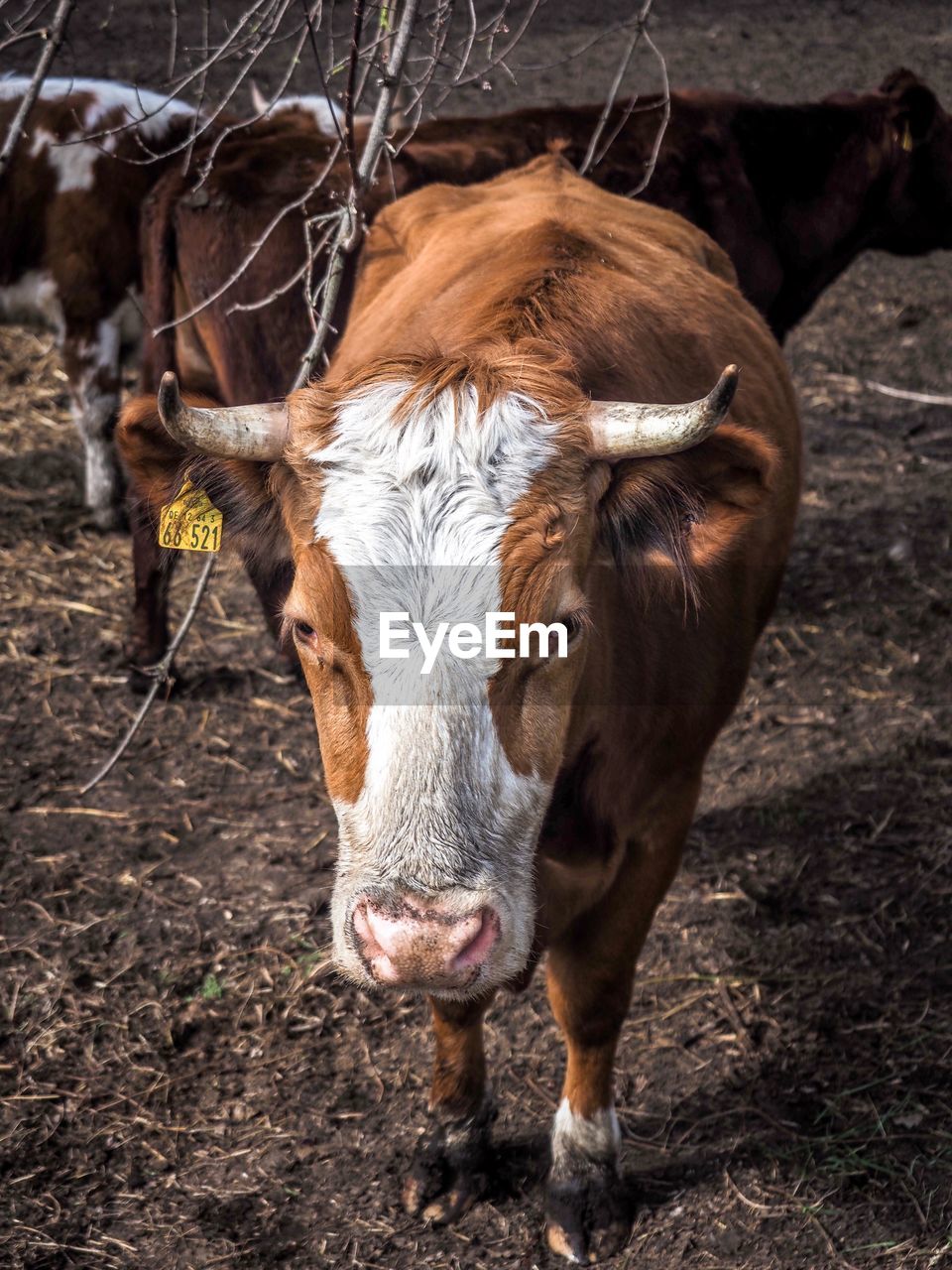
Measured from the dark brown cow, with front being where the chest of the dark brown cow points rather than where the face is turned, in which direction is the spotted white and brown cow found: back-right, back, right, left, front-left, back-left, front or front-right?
back

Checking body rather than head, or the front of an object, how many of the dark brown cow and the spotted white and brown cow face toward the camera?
0

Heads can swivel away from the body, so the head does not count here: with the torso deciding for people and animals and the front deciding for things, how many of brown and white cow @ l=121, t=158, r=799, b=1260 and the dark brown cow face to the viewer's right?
1

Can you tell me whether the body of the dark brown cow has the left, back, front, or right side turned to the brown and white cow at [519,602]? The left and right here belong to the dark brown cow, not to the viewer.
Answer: right

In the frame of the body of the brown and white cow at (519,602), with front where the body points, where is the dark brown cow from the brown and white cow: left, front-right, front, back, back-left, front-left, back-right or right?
back

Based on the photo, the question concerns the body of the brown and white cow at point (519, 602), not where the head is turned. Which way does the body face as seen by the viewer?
toward the camera

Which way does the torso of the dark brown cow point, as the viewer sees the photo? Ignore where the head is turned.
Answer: to the viewer's right

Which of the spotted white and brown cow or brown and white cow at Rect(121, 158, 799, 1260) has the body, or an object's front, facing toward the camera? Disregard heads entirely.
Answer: the brown and white cow

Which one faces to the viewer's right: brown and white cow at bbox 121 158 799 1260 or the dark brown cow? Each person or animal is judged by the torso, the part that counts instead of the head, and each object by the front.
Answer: the dark brown cow
